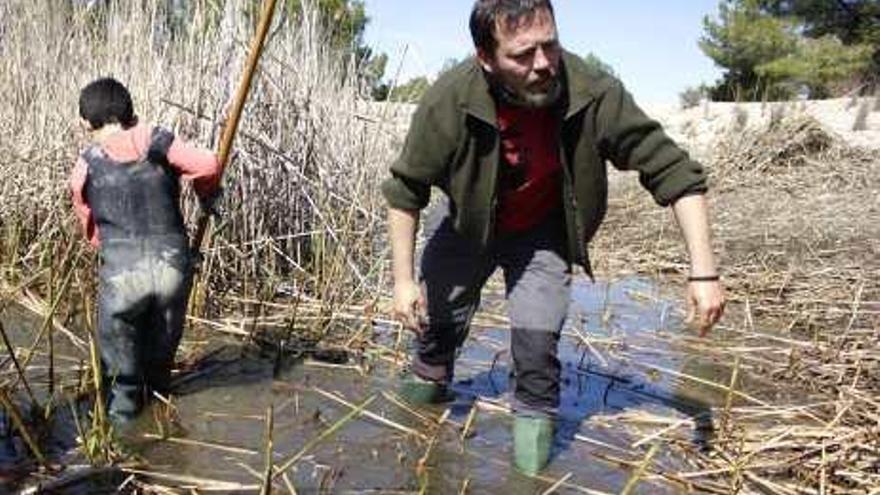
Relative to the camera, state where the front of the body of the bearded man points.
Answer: toward the camera

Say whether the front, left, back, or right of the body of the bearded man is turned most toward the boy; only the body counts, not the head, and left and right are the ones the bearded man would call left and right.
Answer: right
